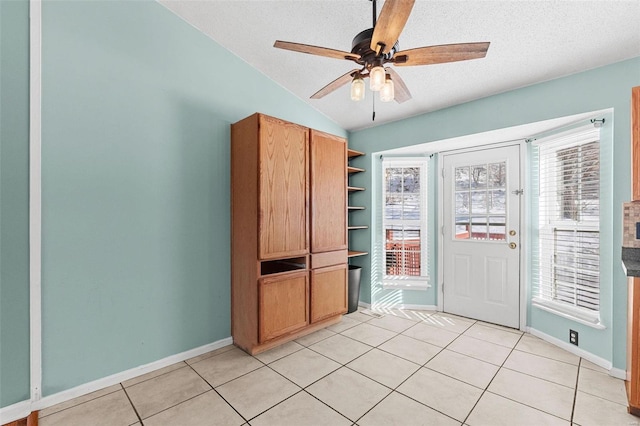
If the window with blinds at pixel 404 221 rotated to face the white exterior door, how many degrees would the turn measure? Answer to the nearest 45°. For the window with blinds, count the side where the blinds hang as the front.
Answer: approximately 90° to its left

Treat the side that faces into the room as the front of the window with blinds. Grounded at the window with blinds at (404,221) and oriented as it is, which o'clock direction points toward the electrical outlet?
The electrical outlet is roughly at 10 o'clock from the window with blinds.

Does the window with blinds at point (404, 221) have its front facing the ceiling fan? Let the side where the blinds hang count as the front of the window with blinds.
yes

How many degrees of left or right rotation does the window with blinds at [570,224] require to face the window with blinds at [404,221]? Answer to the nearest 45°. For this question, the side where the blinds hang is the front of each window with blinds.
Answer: approximately 45° to its right

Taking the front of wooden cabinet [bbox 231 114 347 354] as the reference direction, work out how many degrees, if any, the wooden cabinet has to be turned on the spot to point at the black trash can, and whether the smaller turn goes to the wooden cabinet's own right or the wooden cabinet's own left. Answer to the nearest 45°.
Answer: approximately 90° to the wooden cabinet's own left

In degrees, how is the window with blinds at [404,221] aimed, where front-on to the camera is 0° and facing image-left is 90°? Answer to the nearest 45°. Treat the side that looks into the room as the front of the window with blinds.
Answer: approximately 0°

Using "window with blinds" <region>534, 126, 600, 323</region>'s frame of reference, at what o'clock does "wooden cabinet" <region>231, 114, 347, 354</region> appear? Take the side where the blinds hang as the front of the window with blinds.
The wooden cabinet is roughly at 12 o'clock from the window with blinds.

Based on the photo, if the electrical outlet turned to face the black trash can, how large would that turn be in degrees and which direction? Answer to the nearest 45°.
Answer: approximately 45° to its right

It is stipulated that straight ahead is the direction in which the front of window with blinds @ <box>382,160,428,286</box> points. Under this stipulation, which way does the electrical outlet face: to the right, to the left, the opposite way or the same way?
to the right
